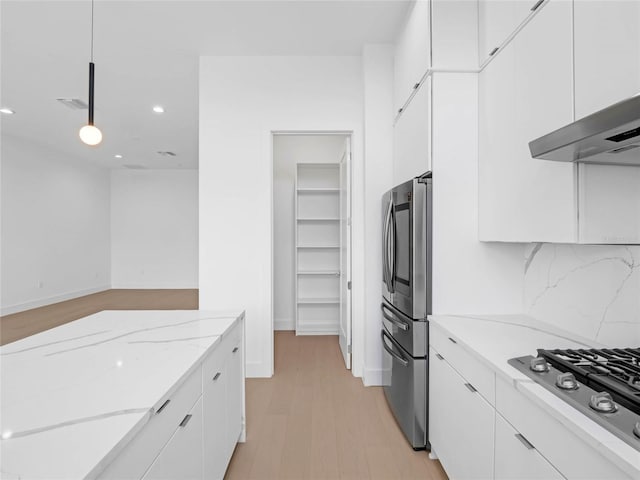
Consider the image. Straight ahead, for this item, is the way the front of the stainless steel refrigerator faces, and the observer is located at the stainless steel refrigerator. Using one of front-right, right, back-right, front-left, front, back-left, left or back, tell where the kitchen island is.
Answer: front-left

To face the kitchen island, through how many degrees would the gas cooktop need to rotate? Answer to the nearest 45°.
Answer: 0° — it already faces it

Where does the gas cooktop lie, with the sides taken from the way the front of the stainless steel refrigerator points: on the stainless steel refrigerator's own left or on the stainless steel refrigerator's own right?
on the stainless steel refrigerator's own left

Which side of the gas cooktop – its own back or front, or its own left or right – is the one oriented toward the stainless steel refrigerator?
right

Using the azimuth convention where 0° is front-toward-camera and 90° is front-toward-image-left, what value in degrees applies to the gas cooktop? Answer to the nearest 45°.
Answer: approximately 45°

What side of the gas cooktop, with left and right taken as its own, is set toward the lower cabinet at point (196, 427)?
front

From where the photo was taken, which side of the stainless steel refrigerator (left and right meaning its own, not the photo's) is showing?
left

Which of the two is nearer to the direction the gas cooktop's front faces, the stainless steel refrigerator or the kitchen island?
the kitchen island

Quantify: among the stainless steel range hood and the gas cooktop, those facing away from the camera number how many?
0

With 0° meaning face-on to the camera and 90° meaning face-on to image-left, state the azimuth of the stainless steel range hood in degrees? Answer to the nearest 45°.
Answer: approximately 45°

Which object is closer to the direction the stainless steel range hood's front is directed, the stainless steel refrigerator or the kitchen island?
the kitchen island

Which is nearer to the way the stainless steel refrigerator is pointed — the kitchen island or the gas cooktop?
the kitchen island
